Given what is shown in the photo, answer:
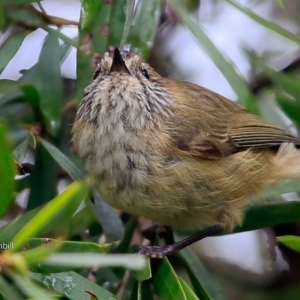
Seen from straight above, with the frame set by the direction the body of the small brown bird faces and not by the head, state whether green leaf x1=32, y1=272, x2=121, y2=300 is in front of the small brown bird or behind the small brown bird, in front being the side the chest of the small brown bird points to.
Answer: in front

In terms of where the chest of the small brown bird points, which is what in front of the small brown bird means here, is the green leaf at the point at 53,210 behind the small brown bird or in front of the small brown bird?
in front

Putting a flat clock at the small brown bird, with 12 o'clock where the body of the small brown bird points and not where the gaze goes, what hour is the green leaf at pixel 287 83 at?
The green leaf is roughly at 7 o'clock from the small brown bird.

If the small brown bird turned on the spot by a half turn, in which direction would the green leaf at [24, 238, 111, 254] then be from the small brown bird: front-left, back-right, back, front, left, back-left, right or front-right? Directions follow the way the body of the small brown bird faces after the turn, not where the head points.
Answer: back-left

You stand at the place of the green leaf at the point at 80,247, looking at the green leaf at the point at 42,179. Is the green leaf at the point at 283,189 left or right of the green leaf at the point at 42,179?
right

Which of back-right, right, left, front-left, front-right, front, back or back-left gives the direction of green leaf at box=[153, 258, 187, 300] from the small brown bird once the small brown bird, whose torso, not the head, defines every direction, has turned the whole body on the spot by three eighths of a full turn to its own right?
back

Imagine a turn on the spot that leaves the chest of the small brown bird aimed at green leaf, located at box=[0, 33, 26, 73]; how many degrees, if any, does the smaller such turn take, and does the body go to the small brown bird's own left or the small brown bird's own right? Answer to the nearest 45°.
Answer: approximately 45° to the small brown bird's own right

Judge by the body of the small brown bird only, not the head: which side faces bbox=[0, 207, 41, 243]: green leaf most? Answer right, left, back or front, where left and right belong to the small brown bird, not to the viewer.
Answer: front

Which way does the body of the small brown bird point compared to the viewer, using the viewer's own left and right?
facing the viewer and to the left of the viewer
